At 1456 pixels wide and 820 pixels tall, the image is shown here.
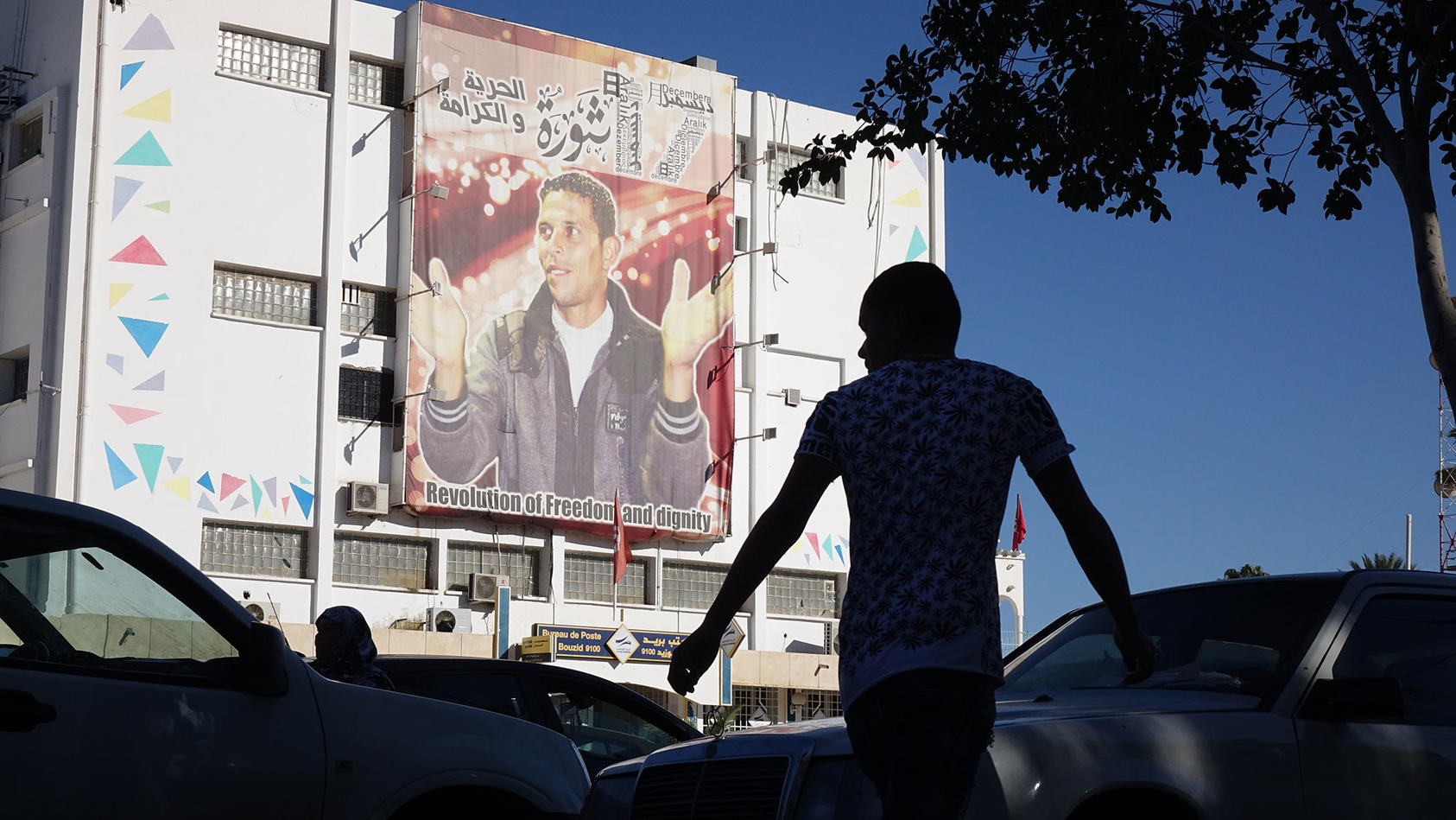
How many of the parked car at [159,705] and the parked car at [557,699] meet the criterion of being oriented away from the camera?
0

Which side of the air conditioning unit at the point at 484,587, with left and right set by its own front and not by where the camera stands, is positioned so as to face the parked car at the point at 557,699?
front

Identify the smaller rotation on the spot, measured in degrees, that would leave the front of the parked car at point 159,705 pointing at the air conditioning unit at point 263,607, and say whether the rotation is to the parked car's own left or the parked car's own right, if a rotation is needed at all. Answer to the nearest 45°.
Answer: approximately 90° to the parked car's own left

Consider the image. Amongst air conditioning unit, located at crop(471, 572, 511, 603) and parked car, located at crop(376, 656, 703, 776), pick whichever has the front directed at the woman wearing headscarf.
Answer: the air conditioning unit

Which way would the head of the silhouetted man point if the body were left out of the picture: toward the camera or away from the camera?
away from the camera

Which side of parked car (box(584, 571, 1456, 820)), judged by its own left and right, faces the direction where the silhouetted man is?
front

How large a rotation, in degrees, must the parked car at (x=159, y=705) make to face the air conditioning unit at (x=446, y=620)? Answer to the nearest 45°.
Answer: approximately 90° to its left

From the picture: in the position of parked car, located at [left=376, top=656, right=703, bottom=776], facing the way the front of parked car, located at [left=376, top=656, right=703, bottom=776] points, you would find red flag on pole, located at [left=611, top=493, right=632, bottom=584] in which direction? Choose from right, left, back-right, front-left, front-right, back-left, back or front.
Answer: left

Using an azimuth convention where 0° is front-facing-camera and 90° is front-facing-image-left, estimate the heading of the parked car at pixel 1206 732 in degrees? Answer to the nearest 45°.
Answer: approximately 45°

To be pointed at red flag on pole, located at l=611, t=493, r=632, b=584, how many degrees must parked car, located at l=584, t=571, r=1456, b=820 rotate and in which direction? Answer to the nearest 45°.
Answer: approximately 135° to its right

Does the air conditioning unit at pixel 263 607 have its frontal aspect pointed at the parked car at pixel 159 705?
yes

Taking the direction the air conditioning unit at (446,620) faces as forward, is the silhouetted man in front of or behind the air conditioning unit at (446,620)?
in front

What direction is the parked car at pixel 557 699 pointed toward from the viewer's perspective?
to the viewer's right

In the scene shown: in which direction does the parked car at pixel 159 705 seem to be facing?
to the viewer's right
